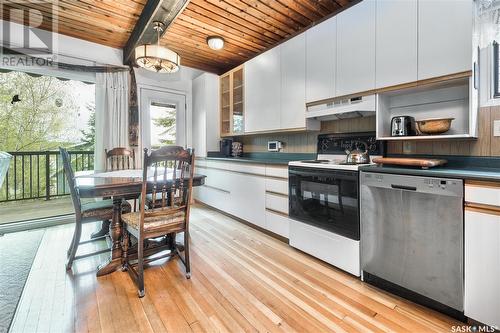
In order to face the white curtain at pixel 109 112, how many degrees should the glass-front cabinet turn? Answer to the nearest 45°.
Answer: approximately 45° to its right

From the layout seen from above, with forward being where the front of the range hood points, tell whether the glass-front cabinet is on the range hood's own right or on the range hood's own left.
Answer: on the range hood's own right

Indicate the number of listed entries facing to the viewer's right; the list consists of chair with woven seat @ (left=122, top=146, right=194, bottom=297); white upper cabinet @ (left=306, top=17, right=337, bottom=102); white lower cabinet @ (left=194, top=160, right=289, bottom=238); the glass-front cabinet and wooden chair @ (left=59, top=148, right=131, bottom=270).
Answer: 1

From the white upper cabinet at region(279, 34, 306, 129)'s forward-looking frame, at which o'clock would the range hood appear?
The range hood is roughly at 9 o'clock from the white upper cabinet.

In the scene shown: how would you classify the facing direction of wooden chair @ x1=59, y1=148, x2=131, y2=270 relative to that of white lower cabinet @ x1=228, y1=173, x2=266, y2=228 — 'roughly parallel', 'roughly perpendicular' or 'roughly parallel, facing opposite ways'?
roughly parallel, facing opposite ways

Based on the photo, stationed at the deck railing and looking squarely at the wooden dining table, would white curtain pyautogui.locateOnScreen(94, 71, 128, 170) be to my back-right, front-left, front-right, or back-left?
front-left

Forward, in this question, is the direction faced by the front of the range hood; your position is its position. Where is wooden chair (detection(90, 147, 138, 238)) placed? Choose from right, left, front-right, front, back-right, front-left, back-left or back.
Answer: front-right

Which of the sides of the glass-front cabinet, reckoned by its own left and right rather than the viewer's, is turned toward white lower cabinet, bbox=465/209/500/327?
left

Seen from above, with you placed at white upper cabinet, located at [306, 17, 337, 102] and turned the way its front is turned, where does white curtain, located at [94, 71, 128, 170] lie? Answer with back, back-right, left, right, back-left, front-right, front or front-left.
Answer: front-right

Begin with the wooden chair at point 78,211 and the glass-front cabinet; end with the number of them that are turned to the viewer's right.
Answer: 1

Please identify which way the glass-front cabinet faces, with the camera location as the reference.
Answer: facing the viewer and to the left of the viewer

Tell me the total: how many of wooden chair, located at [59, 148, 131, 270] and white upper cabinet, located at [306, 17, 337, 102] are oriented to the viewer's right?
1

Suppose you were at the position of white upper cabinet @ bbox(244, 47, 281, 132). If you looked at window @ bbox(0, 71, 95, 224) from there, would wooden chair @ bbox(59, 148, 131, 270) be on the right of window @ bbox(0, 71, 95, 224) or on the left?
left

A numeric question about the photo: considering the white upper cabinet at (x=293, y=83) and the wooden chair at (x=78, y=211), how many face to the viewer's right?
1

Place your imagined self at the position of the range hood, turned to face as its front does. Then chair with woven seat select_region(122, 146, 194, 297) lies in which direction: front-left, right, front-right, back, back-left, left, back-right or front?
front

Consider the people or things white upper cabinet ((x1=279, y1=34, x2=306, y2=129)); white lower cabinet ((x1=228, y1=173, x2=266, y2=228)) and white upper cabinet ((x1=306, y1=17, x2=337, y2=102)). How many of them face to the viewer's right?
0

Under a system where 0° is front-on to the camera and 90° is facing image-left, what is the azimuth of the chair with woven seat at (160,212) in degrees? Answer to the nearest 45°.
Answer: approximately 135°

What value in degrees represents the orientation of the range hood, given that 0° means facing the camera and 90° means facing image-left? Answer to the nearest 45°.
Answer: approximately 45°
